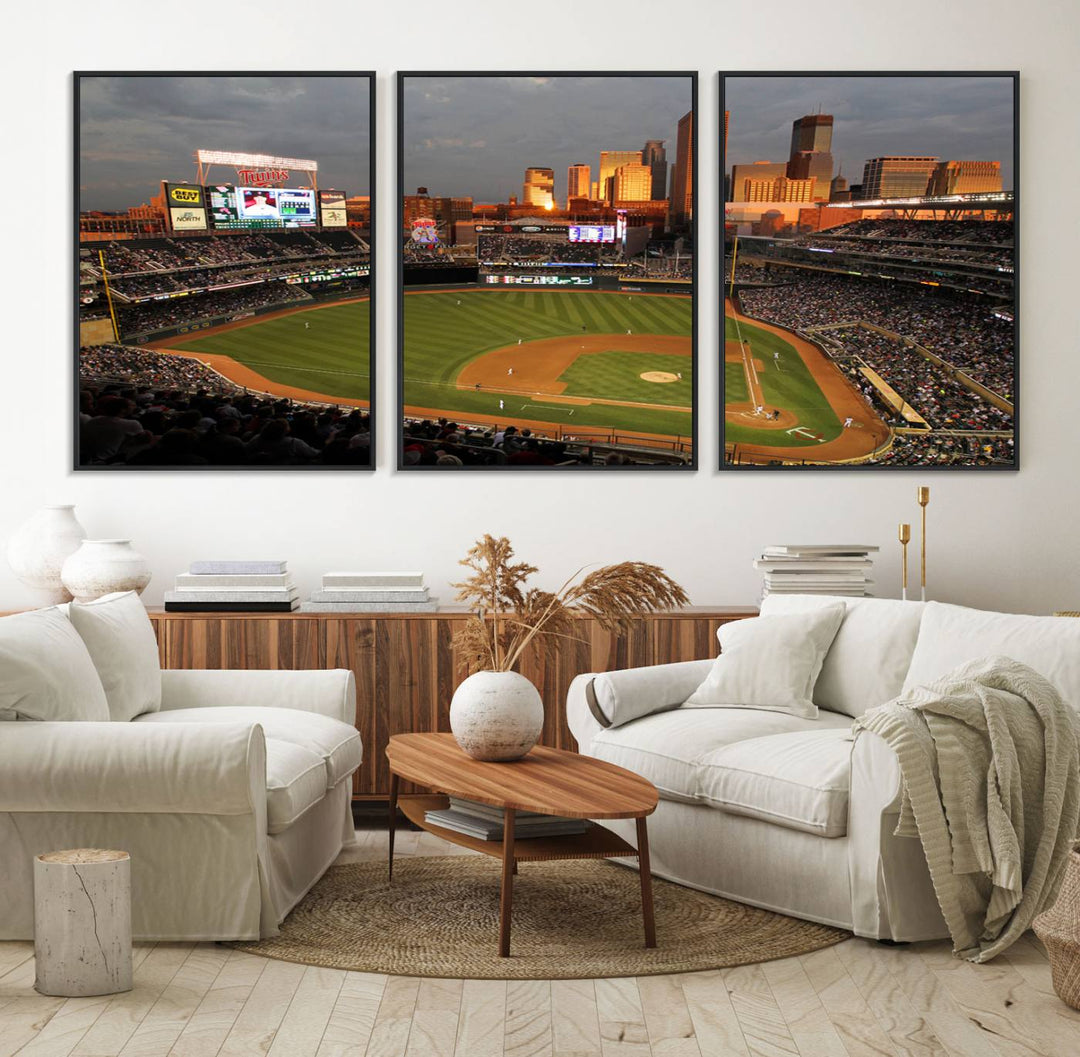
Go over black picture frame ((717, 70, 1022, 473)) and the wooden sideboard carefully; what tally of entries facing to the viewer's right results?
0

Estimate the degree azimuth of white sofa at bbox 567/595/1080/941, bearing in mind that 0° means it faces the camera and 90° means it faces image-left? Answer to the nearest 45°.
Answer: approximately 45°

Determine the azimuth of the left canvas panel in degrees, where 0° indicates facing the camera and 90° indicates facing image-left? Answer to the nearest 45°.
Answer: approximately 0°

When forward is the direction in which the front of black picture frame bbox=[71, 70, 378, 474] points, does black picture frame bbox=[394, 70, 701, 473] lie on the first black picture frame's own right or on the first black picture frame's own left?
on the first black picture frame's own left

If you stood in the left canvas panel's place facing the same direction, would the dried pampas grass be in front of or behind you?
in front

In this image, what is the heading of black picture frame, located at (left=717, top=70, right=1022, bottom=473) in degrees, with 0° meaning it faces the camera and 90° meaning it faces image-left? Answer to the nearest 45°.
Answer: approximately 0°

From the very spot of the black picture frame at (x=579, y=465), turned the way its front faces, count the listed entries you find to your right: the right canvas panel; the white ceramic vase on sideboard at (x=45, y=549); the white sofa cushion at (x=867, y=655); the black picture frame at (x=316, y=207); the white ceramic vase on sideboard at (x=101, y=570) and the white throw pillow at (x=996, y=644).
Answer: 3

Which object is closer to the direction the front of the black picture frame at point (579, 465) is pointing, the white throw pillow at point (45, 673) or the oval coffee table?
the oval coffee table

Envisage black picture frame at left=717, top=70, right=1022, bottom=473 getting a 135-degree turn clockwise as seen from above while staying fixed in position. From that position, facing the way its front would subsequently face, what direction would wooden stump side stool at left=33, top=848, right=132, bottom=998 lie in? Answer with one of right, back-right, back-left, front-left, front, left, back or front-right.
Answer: left
